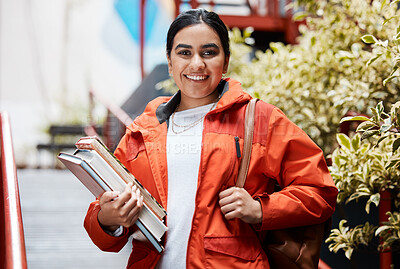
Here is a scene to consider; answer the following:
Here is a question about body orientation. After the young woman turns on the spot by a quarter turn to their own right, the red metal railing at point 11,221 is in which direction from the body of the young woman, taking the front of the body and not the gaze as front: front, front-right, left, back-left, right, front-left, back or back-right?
front

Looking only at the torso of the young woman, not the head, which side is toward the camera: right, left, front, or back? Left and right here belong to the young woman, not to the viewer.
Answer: front

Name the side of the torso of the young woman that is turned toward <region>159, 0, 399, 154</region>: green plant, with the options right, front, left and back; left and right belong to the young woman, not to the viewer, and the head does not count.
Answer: back

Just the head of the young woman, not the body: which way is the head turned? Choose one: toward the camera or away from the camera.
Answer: toward the camera

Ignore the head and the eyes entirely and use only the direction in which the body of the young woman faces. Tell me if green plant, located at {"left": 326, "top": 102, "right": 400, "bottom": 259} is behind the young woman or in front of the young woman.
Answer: behind
